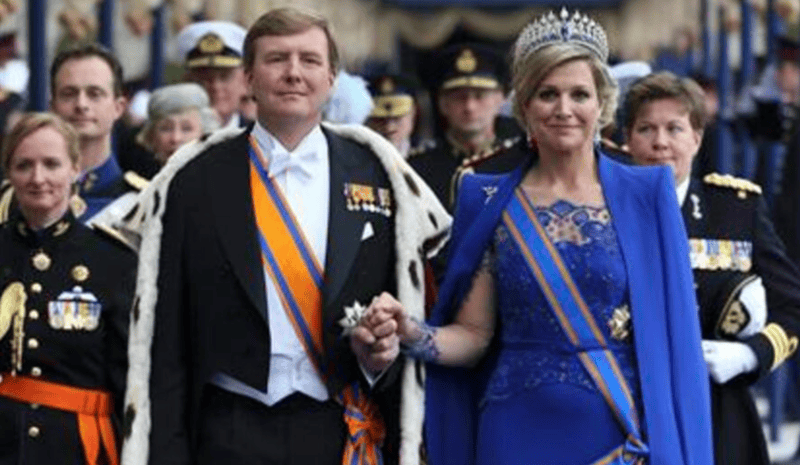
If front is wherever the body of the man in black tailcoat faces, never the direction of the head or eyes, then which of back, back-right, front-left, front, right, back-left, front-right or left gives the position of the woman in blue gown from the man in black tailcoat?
left

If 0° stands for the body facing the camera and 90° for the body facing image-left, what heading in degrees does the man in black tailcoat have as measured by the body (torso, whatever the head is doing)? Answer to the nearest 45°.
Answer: approximately 0°

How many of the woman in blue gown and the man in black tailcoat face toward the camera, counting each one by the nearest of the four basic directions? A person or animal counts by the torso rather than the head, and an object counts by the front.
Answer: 2

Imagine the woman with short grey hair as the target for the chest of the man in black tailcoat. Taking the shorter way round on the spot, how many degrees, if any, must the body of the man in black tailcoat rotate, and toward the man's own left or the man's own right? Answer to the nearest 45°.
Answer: approximately 180°

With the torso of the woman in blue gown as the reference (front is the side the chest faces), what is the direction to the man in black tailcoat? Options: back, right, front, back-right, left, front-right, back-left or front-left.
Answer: right

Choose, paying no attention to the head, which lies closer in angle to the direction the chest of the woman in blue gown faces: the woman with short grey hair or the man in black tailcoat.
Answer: the man in black tailcoat

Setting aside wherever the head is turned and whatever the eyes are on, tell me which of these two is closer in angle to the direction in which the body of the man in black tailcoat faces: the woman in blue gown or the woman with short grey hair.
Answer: the woman in blue gown

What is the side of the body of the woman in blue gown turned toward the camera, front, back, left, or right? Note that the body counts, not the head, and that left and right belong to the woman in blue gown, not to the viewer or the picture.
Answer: front
